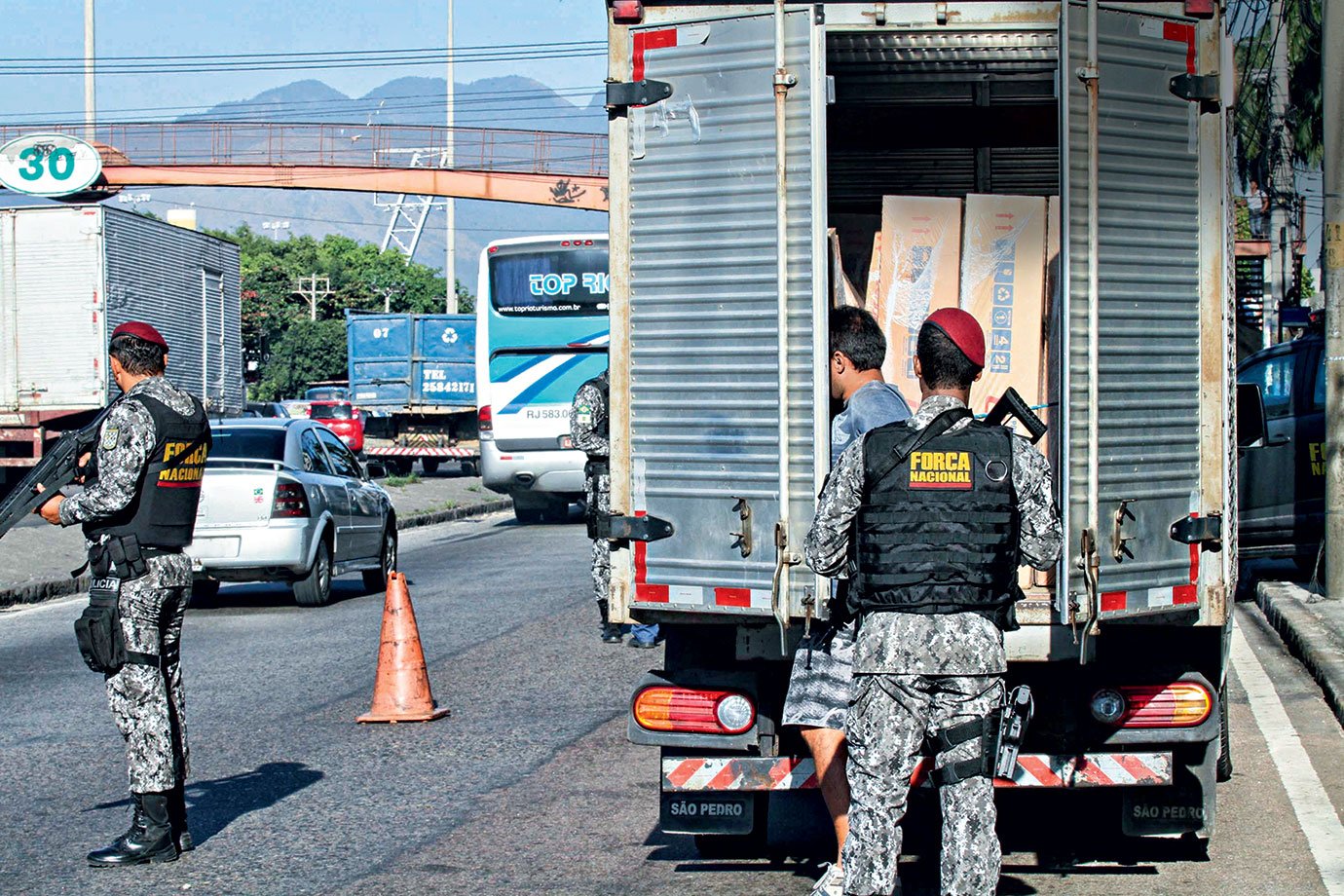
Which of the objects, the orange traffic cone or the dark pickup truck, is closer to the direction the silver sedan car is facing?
the dark pickup truck

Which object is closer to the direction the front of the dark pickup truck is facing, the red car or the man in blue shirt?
the red car

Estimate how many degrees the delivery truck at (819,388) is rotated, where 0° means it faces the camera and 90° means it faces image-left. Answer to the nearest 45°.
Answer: approximately 180°

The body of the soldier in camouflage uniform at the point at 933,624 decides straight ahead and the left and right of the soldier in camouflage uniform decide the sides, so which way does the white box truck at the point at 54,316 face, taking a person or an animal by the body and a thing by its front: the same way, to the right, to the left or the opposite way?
the same way

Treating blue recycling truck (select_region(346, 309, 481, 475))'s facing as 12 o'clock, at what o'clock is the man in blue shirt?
The man in blue shirt is roughly at 6 o'clock from the blue recycling truck.

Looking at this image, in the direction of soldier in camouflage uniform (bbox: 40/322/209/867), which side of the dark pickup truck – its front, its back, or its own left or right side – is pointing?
left

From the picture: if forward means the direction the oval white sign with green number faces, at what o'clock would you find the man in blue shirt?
The man in blue shirt is roughly at 12 o'clock from the oval white sign with green number.

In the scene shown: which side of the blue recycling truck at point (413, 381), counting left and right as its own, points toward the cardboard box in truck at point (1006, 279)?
back

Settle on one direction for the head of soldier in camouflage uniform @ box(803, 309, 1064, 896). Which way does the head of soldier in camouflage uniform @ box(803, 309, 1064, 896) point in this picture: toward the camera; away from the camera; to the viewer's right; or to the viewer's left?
away from the camera

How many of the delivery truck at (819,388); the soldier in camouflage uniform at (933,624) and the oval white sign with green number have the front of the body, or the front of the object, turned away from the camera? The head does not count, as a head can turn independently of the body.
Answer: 2

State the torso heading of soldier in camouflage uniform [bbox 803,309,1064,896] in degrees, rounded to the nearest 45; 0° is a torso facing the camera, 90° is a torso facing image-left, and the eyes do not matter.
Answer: approximately 180°

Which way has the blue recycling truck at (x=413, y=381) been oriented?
away from the camera

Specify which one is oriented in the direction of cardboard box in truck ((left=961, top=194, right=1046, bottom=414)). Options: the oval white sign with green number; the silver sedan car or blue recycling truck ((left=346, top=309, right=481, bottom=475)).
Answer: the oval white sign with green number

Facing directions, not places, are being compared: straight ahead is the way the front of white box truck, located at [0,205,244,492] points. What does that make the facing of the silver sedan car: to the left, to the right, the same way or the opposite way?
the same way

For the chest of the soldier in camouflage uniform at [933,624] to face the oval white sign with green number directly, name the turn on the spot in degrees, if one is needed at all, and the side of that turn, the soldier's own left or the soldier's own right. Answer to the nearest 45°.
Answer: approximately 45° to the soldier's own left
